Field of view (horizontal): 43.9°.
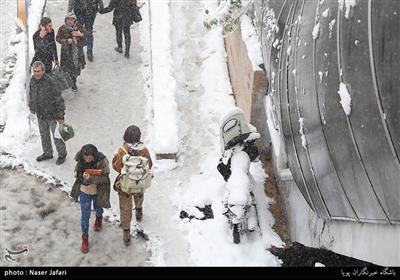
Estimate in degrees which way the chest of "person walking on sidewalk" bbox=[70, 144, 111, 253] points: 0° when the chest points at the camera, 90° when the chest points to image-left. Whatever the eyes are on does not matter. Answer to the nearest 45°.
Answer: approximately 0°

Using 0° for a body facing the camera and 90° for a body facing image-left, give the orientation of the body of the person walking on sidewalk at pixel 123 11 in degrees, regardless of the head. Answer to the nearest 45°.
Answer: approximately 180°

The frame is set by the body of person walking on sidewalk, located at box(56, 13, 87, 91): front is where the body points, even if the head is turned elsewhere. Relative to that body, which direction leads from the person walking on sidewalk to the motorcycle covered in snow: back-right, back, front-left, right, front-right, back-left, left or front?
front-left

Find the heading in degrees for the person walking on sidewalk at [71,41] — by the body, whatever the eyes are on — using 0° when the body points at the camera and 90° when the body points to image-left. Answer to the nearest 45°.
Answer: approximately 0°

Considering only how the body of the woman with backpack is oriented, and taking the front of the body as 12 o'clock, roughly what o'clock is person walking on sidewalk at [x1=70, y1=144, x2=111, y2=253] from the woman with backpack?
The person walking on sidewalk is roughly at 9 o'clock from the woman with backpack.

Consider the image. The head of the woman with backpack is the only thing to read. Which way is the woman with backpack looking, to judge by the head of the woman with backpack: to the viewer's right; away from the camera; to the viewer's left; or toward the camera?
away from the camera

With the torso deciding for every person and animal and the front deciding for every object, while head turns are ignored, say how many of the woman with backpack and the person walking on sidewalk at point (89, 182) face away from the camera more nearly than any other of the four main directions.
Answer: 1

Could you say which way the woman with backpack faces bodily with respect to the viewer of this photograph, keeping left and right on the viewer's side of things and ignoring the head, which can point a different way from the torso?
facing away from the viewer

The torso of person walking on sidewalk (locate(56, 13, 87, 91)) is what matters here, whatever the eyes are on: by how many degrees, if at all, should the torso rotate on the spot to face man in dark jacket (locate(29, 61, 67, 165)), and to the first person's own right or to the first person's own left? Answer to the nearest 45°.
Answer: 0° — they already face them
